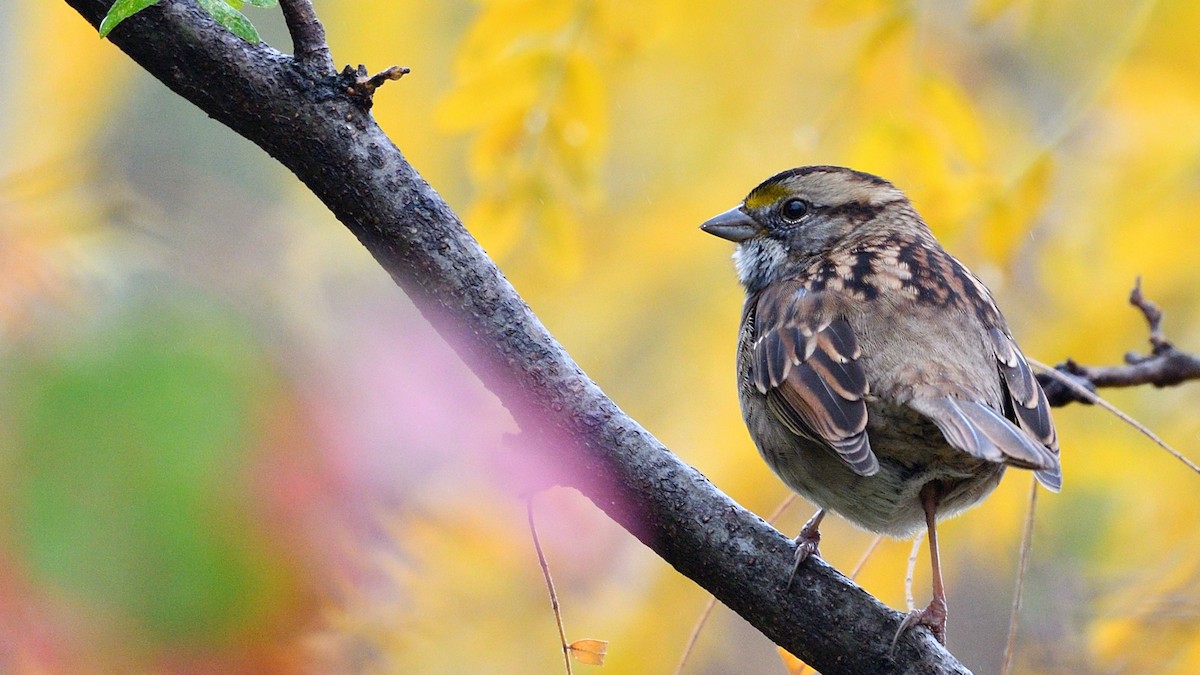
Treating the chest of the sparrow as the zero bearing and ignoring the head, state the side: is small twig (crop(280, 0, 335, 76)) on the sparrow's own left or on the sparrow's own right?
on the sparrow's own left

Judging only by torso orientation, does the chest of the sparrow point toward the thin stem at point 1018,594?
no

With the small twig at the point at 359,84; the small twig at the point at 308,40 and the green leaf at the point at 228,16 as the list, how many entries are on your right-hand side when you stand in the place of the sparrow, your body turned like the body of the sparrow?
0

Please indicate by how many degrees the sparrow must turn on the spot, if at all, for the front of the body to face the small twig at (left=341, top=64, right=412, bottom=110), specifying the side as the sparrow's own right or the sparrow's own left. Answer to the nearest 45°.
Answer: approximately 90° to the sparrow's own left

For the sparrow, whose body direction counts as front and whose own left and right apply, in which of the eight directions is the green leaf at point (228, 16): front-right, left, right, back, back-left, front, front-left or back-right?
left

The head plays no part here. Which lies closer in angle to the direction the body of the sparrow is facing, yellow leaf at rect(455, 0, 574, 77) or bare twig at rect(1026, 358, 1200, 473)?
the yellow leaf

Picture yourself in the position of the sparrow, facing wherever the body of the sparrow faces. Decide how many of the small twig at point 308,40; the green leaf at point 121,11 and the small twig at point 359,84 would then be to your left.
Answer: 3

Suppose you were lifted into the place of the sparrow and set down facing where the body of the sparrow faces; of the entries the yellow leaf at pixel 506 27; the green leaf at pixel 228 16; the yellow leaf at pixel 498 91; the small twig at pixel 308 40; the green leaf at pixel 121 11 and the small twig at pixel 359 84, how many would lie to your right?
0

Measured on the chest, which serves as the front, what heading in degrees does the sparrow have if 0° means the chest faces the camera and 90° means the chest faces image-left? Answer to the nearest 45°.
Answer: approximately 135°

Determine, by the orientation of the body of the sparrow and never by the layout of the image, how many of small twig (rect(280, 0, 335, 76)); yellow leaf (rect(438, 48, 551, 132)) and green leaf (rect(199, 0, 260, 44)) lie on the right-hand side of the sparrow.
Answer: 0

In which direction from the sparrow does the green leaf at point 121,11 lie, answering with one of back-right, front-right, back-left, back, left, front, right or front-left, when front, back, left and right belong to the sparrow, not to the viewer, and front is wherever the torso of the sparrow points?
left
